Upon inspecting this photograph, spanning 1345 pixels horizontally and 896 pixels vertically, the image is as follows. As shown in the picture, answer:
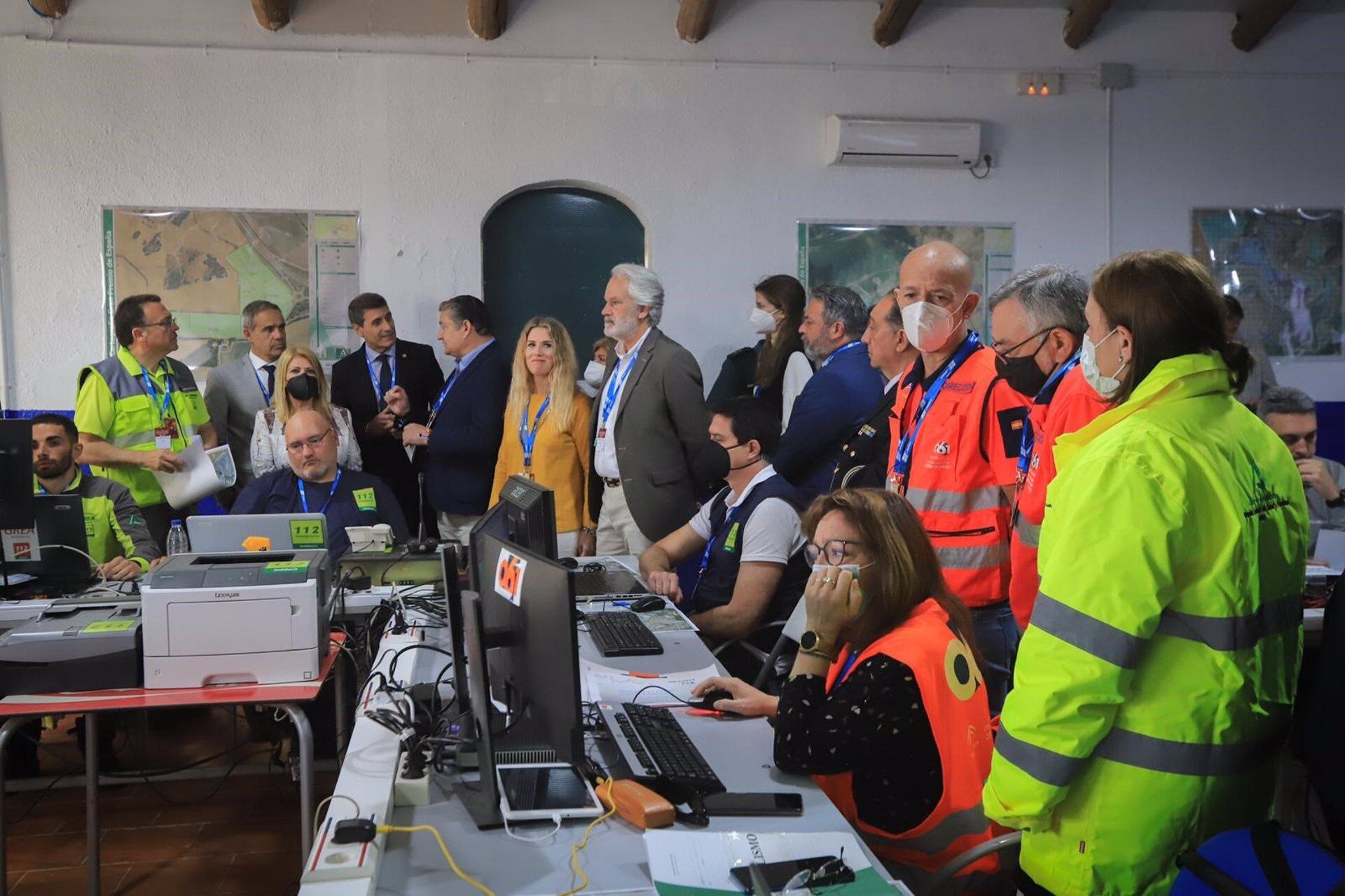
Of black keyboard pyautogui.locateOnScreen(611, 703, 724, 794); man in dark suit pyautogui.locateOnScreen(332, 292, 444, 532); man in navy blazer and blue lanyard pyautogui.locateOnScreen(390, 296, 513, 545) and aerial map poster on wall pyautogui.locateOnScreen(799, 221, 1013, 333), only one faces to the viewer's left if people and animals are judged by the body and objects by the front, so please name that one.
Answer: the man in navy blazer and blue lanyard

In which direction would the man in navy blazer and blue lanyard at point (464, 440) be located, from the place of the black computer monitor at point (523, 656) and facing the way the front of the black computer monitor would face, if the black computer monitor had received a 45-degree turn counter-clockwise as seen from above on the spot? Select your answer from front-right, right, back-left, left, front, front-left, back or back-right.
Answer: front

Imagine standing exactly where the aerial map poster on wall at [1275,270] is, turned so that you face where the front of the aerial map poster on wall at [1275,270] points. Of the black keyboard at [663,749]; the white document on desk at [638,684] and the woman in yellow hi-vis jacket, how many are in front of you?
3

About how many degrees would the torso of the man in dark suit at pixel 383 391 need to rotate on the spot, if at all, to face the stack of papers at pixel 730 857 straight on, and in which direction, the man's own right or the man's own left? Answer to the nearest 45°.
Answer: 0° — they already face it

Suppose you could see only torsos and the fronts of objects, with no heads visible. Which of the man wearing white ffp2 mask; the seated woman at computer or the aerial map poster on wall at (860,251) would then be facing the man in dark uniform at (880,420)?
the aerial map poster on wall

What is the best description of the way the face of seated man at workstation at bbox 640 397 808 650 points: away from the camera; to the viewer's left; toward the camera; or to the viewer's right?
to the viewer's left

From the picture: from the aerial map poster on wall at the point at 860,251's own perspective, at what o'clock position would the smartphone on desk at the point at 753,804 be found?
The smartphone on desk is roughly at 12 o'clock from the aerial map poster on wall.

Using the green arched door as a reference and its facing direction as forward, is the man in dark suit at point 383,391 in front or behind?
in front

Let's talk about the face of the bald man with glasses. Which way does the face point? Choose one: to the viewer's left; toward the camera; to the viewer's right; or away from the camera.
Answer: toward the camera

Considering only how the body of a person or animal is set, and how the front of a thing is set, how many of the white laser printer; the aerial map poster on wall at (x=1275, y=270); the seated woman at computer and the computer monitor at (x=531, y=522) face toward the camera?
2

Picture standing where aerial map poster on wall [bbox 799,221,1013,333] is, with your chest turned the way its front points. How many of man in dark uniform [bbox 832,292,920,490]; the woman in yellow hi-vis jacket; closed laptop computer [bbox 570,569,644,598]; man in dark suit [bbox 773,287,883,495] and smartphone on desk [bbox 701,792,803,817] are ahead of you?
5

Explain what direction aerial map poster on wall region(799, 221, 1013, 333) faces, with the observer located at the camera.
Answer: facing the viewer

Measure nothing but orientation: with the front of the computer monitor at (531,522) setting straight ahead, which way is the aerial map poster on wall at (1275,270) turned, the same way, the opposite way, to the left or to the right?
the opposite way

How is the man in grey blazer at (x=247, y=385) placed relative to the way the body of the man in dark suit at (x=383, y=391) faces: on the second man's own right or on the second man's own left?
on the second man's own right

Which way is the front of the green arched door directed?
toward the camera

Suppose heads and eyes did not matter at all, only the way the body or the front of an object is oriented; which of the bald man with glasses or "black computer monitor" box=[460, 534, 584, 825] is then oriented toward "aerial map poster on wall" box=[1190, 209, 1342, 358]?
the black computer monitor

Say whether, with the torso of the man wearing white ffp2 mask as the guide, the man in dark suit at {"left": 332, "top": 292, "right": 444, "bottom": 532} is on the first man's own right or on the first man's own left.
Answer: on the first man's own right

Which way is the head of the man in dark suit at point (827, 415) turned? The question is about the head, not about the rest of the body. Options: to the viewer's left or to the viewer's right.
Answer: to the viewer's left

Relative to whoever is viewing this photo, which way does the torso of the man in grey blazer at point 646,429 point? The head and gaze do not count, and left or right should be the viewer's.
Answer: facing the viewer and to the left of the viewer
